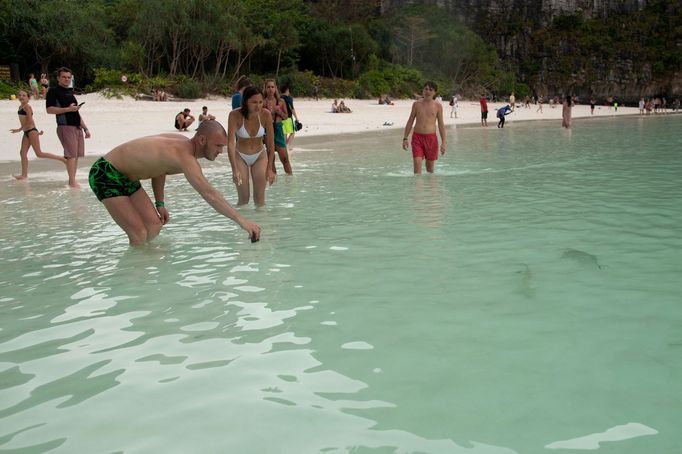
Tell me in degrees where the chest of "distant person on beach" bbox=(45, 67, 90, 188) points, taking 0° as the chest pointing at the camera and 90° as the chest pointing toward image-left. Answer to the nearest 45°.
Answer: approximately 315°

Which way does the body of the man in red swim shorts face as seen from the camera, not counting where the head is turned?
toward the camera

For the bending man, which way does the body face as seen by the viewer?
to the viewer's right

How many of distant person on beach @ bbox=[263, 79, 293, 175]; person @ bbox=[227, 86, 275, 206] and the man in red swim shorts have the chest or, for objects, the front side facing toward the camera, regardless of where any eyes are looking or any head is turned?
3

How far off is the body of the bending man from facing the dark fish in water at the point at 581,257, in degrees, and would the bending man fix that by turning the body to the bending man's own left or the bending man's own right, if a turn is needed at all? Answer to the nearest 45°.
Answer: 0° — they already face it

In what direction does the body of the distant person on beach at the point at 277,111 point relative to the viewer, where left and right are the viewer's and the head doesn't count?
facing the viewer

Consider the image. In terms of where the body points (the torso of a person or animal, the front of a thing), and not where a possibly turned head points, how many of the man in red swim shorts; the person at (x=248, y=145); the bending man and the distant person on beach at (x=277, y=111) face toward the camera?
3

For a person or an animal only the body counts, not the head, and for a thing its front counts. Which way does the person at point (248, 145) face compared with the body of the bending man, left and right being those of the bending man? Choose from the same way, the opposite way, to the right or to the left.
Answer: to the right

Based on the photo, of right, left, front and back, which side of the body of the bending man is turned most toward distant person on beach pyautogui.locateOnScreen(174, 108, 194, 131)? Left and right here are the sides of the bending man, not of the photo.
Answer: left

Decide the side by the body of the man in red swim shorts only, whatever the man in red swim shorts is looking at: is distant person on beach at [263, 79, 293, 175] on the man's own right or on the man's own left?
on the man's own right
